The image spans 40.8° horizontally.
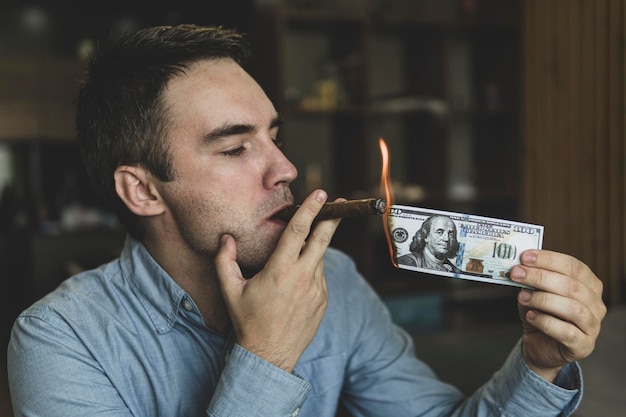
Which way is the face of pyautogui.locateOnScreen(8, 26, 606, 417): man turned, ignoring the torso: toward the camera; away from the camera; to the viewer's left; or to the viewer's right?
to the viewer's right

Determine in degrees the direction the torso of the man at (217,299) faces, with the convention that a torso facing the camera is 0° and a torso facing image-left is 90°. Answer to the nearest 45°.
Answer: approximately 315°
